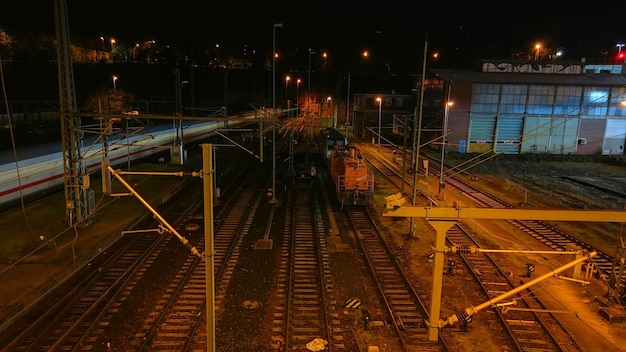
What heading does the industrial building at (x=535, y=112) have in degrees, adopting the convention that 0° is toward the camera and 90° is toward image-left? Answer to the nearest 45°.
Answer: approximately 0°

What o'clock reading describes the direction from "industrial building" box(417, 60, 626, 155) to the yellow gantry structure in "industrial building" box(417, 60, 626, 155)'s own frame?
The yellow gantry structure is roughly at 12 o'clock from the industrial building.

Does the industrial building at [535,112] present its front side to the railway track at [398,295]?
yes

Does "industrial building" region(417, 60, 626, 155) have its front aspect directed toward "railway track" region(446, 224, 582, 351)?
yes

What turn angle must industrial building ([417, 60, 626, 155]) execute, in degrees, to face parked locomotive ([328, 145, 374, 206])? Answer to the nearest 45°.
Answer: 0° — it already faces it

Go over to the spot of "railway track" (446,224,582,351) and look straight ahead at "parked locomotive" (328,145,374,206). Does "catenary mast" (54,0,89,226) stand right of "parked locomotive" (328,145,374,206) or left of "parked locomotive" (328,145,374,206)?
left

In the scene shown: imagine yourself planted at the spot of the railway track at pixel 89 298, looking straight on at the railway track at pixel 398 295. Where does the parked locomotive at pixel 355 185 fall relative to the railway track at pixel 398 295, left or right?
left
